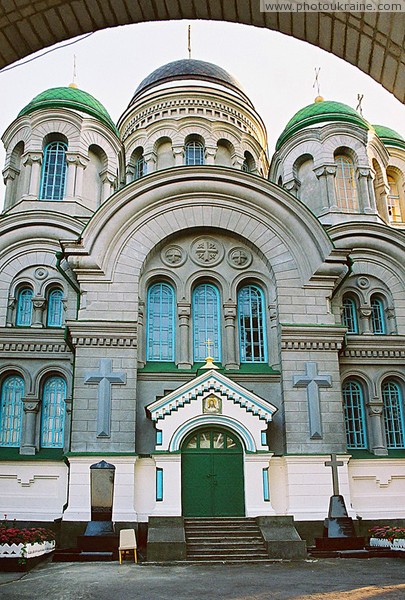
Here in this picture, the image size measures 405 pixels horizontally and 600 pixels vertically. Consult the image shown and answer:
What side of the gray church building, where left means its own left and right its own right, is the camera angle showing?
front
